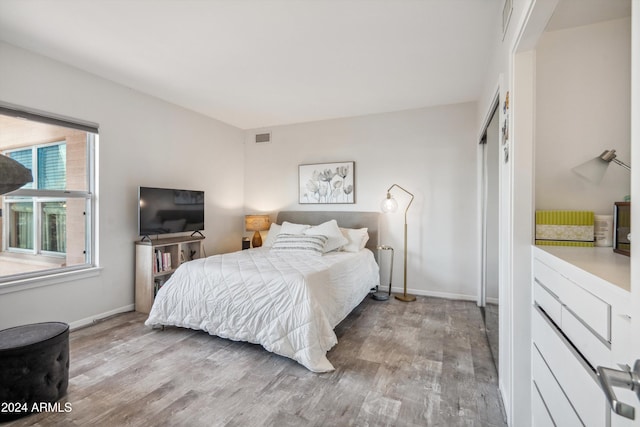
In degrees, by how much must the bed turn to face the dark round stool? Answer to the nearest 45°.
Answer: approximately 45° to its right

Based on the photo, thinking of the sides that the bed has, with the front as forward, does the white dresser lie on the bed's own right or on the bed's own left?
on the bed's own left

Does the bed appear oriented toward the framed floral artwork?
no

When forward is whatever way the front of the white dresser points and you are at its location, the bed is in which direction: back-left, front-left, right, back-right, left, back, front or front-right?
front-right

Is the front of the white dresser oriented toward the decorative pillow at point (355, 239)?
no

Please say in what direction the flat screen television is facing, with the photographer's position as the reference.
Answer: facing the viewer and to the right of the viewer

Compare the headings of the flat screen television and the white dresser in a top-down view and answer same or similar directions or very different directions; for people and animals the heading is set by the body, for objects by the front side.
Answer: very different directions

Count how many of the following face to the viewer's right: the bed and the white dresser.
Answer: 0

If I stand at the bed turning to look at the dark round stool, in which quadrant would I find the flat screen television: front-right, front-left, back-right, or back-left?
front-right

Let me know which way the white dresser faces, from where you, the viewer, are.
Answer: facing the viewer and to the left of the viewer

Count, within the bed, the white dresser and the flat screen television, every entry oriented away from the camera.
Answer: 0

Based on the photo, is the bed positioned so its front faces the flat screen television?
no
